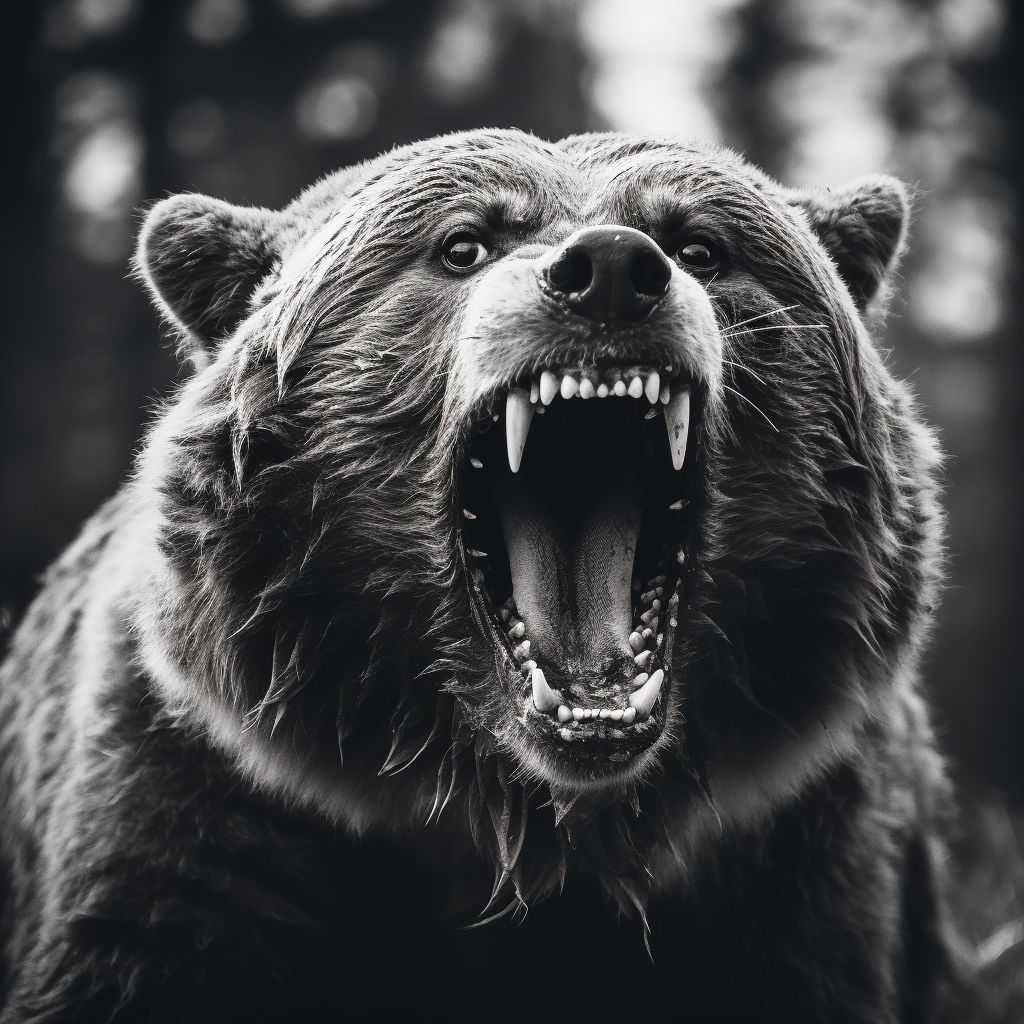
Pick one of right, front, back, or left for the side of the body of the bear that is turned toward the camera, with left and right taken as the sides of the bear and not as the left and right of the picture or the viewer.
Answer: front
